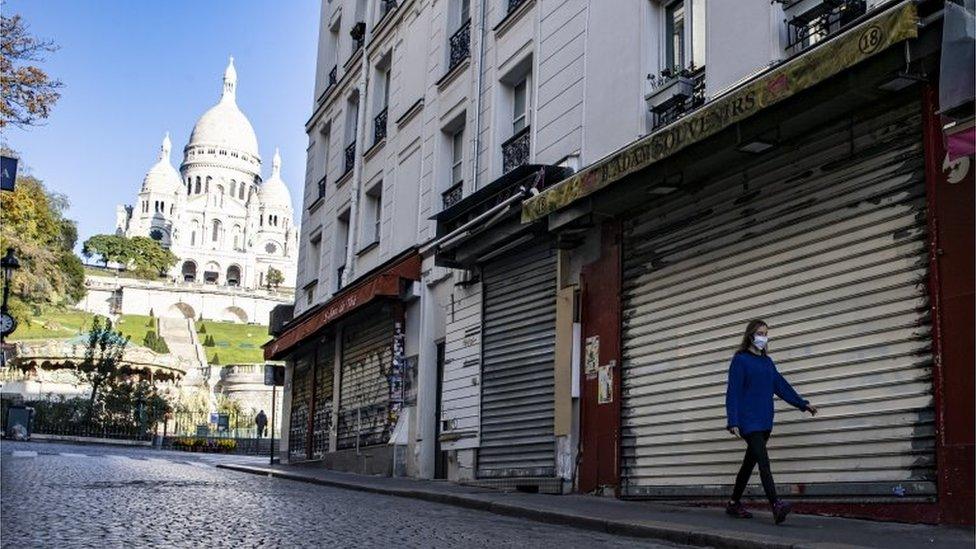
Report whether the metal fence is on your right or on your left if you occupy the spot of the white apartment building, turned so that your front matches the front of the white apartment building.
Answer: on your right

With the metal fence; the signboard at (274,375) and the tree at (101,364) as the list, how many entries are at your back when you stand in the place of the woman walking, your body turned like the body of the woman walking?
3

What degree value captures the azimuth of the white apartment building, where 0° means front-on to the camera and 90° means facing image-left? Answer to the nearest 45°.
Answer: approximately 45°

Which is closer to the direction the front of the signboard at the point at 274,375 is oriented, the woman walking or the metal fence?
the woman walking

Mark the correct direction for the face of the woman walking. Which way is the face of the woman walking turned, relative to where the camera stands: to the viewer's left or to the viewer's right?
to the viewer's right

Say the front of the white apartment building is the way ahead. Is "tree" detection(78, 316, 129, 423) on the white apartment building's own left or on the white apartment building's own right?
on the white apartment building's own right

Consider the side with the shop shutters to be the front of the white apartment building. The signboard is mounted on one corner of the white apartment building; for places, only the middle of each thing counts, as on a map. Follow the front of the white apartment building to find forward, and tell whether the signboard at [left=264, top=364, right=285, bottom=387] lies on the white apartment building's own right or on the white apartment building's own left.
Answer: on the white apartment building's own right

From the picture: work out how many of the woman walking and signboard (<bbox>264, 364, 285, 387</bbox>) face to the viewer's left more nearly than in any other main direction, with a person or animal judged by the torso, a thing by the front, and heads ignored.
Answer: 0
